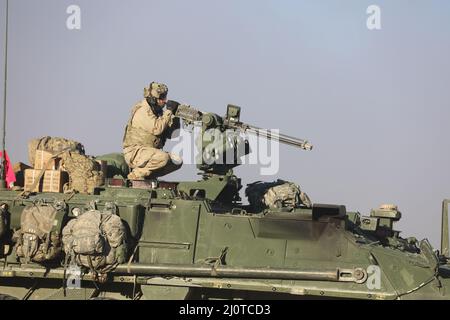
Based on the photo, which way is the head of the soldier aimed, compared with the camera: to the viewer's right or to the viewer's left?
to the viewer's right

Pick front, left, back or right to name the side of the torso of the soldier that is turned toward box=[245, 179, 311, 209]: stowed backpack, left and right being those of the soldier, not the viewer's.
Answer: front

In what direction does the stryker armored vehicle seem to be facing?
to the viewer's right

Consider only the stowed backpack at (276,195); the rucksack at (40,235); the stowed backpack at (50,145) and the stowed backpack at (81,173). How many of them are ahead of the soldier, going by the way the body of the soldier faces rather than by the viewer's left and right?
1

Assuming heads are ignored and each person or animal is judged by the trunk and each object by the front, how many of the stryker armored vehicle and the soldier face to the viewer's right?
2

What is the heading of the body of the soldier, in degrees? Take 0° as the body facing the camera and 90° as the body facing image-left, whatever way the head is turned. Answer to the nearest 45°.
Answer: approximately 270°
